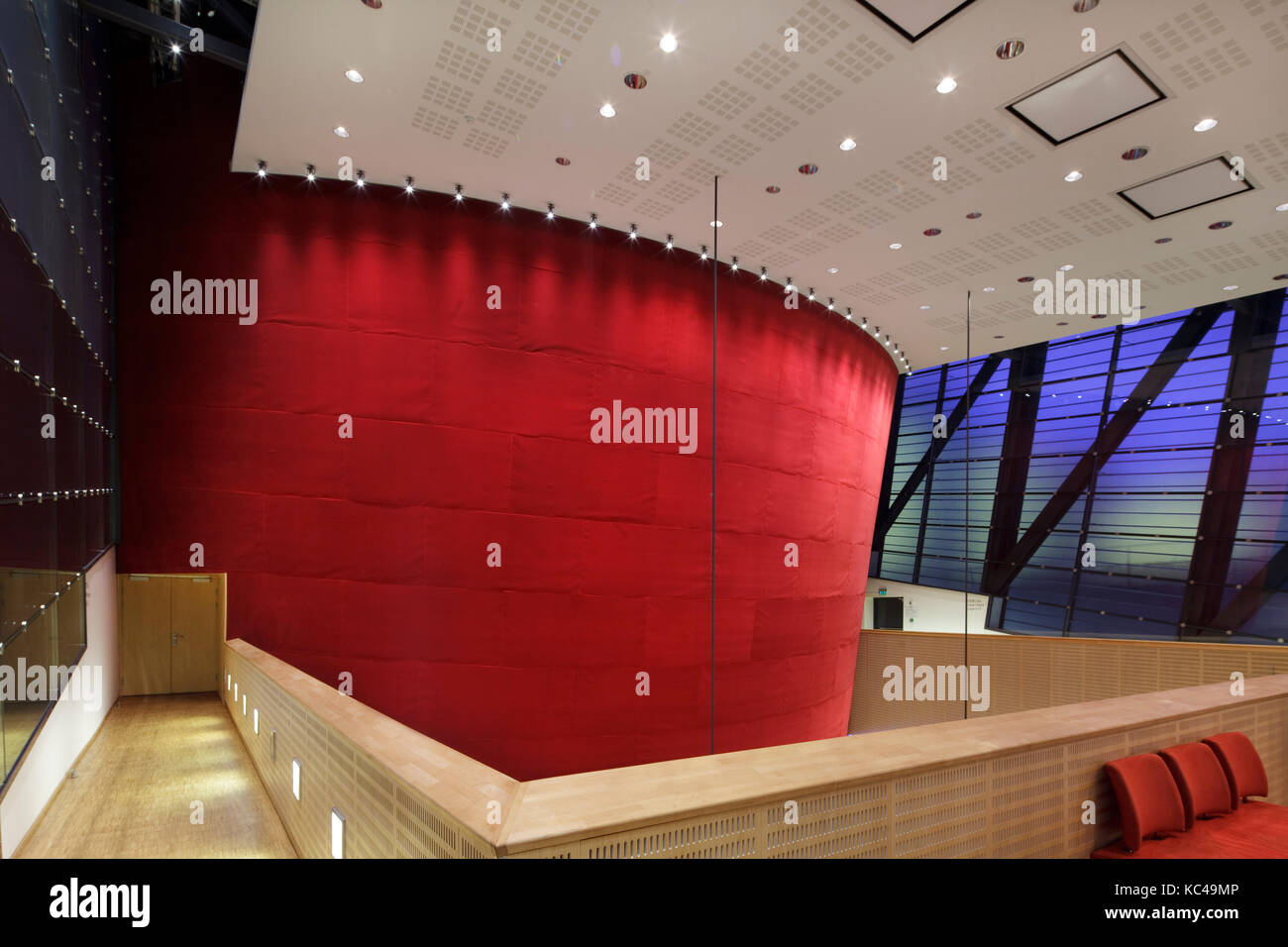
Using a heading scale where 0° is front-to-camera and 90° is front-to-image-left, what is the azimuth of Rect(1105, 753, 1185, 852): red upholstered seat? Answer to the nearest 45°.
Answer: approximately 315°

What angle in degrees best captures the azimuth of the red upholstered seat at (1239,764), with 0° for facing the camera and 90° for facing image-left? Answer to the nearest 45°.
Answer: approximately 315°

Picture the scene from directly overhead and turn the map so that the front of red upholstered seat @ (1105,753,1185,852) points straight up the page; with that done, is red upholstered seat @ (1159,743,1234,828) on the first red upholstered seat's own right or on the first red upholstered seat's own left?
on the first red upholstered seat's own left

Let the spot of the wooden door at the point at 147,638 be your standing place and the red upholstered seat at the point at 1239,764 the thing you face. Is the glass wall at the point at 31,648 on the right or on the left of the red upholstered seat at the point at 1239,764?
right

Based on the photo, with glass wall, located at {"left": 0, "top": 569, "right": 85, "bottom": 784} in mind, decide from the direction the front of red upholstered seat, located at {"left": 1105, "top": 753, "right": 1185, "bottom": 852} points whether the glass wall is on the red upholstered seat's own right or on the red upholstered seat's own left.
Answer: on the red upholstered seat's own right
